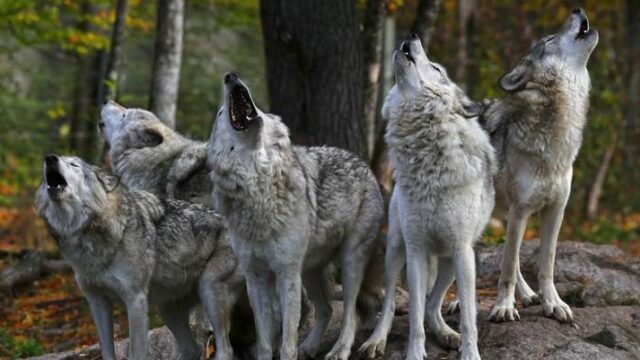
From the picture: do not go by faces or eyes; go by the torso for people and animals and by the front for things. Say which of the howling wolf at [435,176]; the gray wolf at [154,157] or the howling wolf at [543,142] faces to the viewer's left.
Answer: the gray wolf

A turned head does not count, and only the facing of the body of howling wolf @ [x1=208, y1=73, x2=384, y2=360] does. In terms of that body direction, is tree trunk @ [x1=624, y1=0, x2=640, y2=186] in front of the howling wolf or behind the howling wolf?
behind

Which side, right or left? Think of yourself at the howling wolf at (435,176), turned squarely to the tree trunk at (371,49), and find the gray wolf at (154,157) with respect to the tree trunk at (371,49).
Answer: left

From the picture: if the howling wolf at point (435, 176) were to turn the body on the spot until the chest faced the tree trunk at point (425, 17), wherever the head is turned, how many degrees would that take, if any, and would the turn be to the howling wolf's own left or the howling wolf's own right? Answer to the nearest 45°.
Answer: approximately 180°

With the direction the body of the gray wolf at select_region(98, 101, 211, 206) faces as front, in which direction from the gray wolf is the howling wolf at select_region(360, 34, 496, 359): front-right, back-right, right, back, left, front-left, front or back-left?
back-left

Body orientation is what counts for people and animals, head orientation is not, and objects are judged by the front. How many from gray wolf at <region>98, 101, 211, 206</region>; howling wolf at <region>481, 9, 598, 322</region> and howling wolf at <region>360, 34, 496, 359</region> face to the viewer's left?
1

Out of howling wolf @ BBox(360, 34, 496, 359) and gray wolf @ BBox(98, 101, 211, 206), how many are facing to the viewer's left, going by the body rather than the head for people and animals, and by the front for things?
1

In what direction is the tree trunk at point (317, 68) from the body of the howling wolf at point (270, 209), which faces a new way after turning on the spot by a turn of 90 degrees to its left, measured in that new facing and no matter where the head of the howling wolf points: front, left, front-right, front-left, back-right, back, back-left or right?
back-left

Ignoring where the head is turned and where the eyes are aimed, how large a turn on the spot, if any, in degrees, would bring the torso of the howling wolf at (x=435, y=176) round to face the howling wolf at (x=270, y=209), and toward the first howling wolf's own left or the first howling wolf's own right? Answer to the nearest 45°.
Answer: approximately 90° to the first howling wolf's own right

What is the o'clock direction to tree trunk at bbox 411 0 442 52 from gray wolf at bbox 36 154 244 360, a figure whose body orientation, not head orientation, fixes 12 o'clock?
The tree trunk is roughly at 6 o'clock from the gray wolf.

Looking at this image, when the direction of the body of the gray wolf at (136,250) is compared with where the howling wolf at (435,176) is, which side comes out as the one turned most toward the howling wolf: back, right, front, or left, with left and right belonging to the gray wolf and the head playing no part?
left

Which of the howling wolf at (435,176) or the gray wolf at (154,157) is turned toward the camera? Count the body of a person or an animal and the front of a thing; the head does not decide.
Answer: the howling wolf

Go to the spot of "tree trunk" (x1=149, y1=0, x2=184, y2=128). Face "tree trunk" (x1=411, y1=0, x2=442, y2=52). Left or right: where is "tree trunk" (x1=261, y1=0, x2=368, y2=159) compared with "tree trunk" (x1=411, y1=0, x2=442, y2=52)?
right

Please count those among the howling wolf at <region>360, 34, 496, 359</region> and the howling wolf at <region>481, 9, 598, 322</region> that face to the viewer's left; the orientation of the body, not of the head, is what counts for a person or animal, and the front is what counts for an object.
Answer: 0

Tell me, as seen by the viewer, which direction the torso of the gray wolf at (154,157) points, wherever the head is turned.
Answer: to the viewer's left

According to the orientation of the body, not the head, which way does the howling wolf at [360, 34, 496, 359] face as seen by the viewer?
toward the camera

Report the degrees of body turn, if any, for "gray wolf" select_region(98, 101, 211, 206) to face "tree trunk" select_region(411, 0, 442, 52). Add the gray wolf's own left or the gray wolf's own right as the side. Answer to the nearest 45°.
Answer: approximately 135° to the gray wolf's own right
